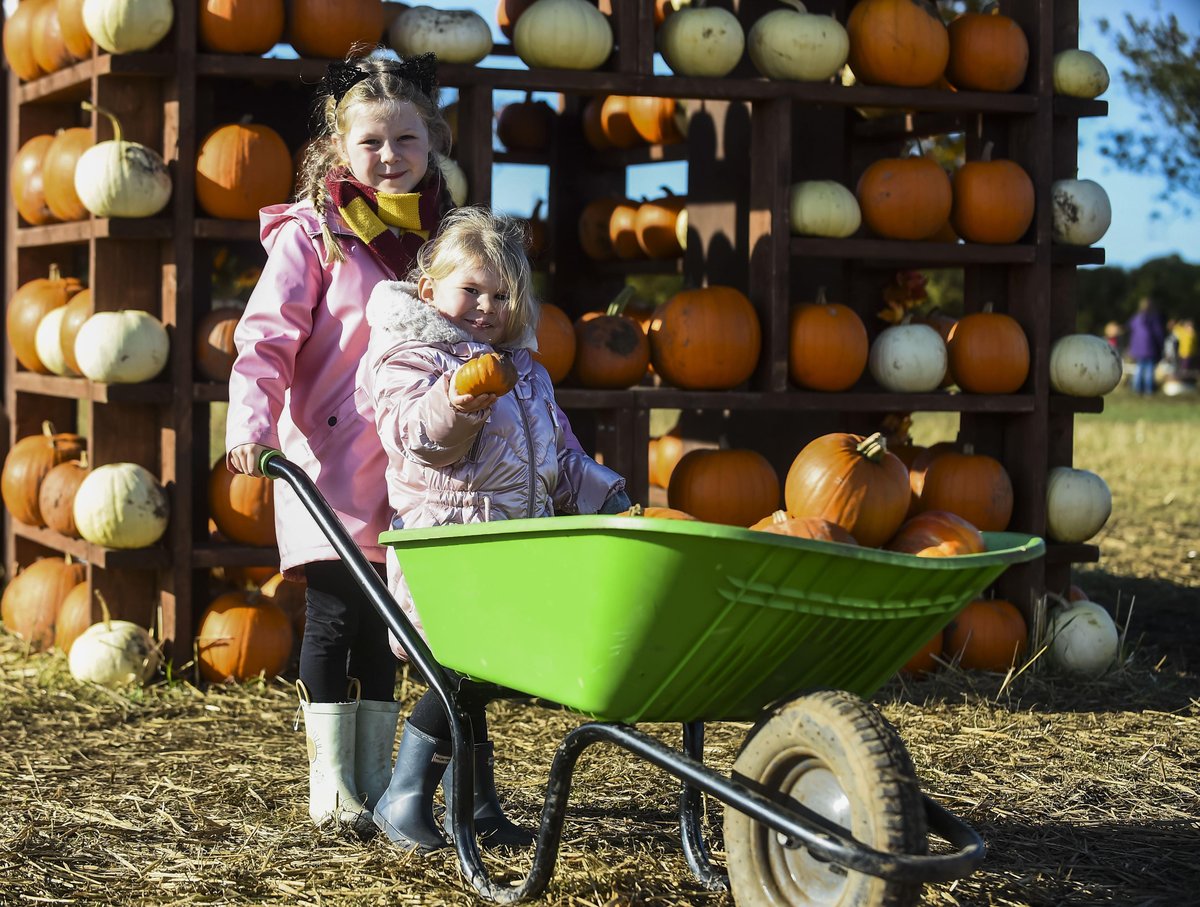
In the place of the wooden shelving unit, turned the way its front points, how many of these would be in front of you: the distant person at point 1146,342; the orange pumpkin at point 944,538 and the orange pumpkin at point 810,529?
2

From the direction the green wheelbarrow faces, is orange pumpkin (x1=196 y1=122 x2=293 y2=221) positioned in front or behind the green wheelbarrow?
behind

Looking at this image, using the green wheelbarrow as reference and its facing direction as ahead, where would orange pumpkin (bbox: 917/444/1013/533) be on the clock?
The orange pumpkin is roughly at 8 o'clock from the green wheelbarrow.

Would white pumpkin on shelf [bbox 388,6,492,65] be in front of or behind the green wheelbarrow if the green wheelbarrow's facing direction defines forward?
behind

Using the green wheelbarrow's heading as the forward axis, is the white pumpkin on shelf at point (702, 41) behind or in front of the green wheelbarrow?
behind

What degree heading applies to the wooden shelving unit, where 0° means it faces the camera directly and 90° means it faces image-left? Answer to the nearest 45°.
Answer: approximately 0°

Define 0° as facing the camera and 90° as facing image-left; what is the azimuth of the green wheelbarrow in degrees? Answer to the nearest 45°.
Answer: approximately 315°

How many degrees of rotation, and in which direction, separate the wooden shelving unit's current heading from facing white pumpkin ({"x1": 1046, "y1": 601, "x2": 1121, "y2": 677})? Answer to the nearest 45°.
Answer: approximately 90° to its left

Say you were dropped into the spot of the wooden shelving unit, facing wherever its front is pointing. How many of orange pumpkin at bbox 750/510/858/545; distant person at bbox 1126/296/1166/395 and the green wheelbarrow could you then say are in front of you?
2

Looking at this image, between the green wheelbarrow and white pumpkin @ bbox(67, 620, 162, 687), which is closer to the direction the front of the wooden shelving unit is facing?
the green wheelbarrow

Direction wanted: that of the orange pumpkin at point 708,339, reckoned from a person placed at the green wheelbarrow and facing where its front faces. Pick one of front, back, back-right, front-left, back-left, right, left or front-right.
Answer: back-left

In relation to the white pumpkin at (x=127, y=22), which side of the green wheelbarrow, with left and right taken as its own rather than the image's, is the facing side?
back
